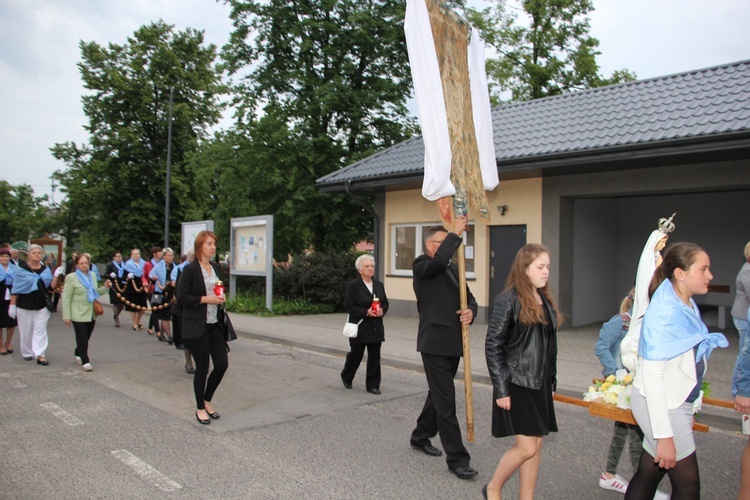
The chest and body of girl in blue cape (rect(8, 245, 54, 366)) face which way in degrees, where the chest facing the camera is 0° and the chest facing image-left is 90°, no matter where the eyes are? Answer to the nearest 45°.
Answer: approximately 315°

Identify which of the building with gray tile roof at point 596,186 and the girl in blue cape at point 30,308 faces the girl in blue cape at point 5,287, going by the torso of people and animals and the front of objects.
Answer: the building with gray tile roof

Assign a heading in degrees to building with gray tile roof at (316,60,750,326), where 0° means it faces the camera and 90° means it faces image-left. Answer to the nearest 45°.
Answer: approximately 45°
